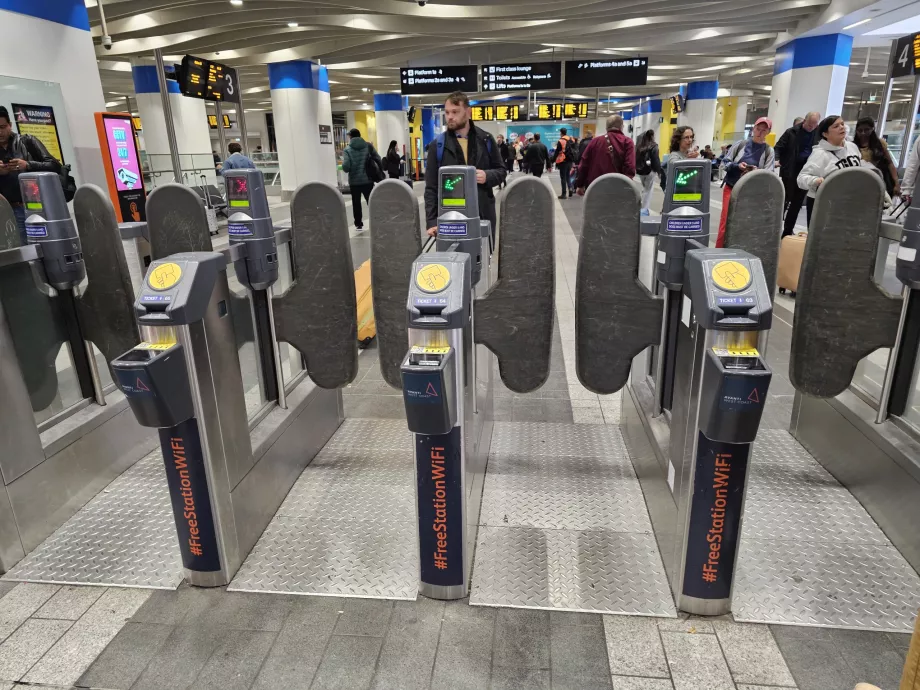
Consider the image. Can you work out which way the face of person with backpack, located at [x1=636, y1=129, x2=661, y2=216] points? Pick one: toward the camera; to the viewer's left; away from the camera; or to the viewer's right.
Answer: away from the camera

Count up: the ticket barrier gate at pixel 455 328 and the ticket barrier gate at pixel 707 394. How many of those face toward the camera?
2

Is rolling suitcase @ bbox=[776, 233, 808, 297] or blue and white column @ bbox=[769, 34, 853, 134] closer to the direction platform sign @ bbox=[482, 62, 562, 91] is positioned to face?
the rolling suitcase

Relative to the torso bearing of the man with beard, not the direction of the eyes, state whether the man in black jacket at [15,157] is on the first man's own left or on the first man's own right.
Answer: on the first man's own right

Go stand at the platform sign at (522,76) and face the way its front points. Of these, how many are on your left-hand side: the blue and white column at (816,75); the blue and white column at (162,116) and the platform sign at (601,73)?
2

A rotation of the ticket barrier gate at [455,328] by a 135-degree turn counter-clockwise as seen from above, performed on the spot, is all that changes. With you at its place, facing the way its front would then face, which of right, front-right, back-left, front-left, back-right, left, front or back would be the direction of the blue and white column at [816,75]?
front

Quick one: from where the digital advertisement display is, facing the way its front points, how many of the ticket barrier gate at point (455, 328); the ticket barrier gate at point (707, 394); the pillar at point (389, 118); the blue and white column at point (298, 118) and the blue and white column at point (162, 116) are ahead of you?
2

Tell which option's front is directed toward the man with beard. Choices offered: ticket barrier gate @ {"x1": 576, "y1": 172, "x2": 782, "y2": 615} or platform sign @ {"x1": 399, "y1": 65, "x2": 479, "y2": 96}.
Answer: the platform sign

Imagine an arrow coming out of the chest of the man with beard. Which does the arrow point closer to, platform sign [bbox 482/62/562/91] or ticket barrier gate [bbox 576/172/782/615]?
the ticket barrier gate

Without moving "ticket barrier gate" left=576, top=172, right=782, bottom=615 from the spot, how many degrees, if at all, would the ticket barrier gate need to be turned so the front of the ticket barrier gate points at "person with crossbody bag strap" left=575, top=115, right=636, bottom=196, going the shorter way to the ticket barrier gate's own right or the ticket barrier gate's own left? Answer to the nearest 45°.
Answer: approximately 180°

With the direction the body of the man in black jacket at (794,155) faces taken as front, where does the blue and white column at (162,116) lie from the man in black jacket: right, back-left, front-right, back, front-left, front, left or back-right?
back-right
